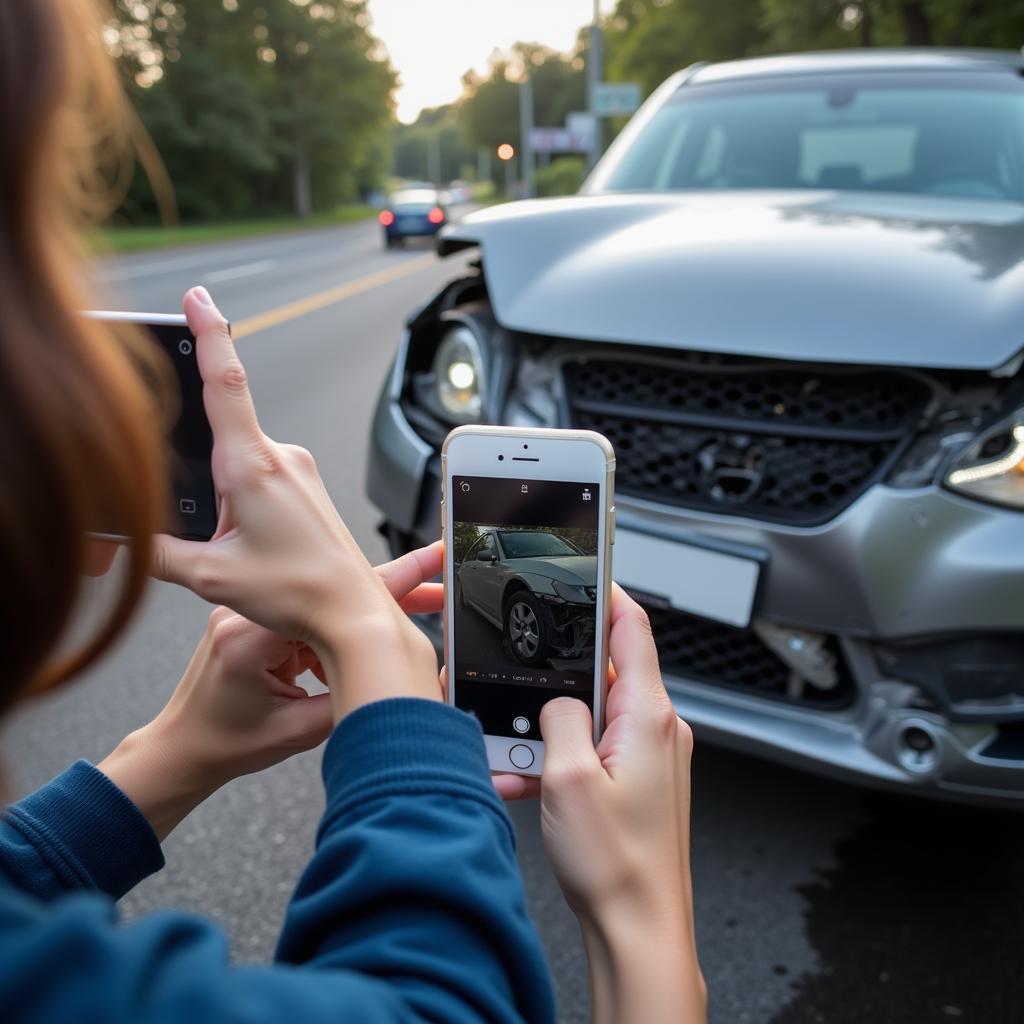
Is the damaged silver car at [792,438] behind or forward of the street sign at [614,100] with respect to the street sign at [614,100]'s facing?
forward

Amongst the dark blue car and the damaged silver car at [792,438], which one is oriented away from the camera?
the dark blue car

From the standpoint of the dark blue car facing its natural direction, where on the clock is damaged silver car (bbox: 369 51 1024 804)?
The damaged silver car is roughly at 6 o'clock from the dark blue car.

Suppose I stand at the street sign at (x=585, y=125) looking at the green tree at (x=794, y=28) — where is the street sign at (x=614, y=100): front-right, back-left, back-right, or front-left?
front-right

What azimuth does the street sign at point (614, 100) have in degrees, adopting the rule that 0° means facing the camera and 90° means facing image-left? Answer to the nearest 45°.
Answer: approximately 0°

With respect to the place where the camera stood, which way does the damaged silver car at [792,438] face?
facing the viewer and to the left of the viewer

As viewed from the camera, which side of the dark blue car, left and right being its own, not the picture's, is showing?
back

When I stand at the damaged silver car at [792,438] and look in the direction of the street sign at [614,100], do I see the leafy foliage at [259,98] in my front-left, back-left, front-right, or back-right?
front-left

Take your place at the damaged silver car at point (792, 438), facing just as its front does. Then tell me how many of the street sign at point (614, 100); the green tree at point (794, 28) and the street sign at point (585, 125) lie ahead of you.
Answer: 0

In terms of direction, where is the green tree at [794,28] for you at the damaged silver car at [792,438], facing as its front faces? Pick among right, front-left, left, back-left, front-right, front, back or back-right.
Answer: back-right
